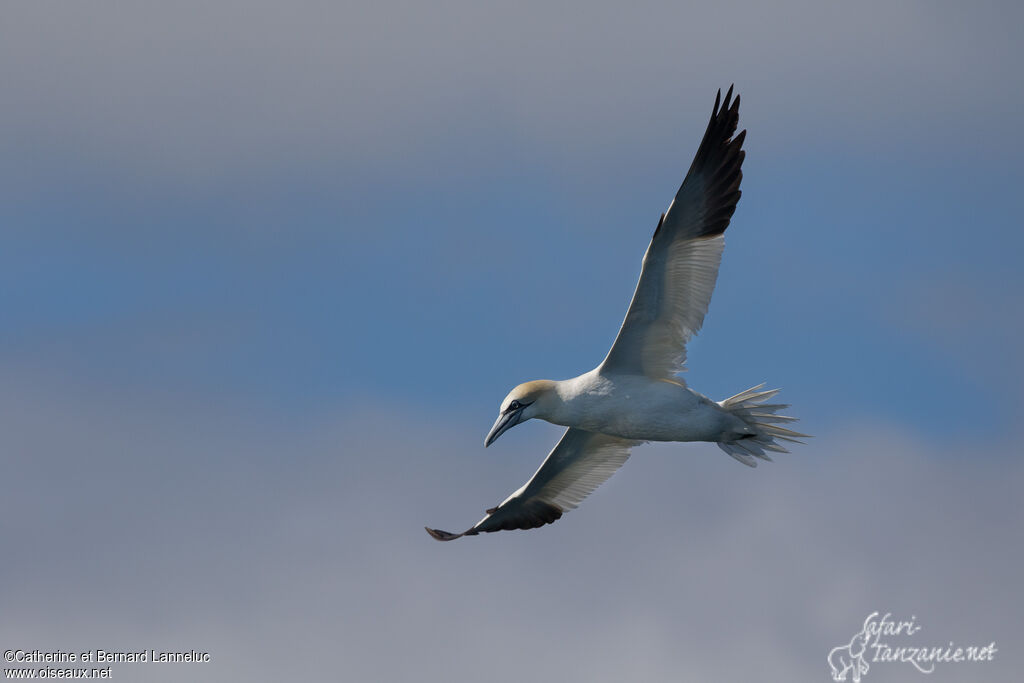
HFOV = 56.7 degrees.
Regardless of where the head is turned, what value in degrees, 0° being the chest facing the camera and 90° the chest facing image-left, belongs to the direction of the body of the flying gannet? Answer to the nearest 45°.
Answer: approximately 90°
